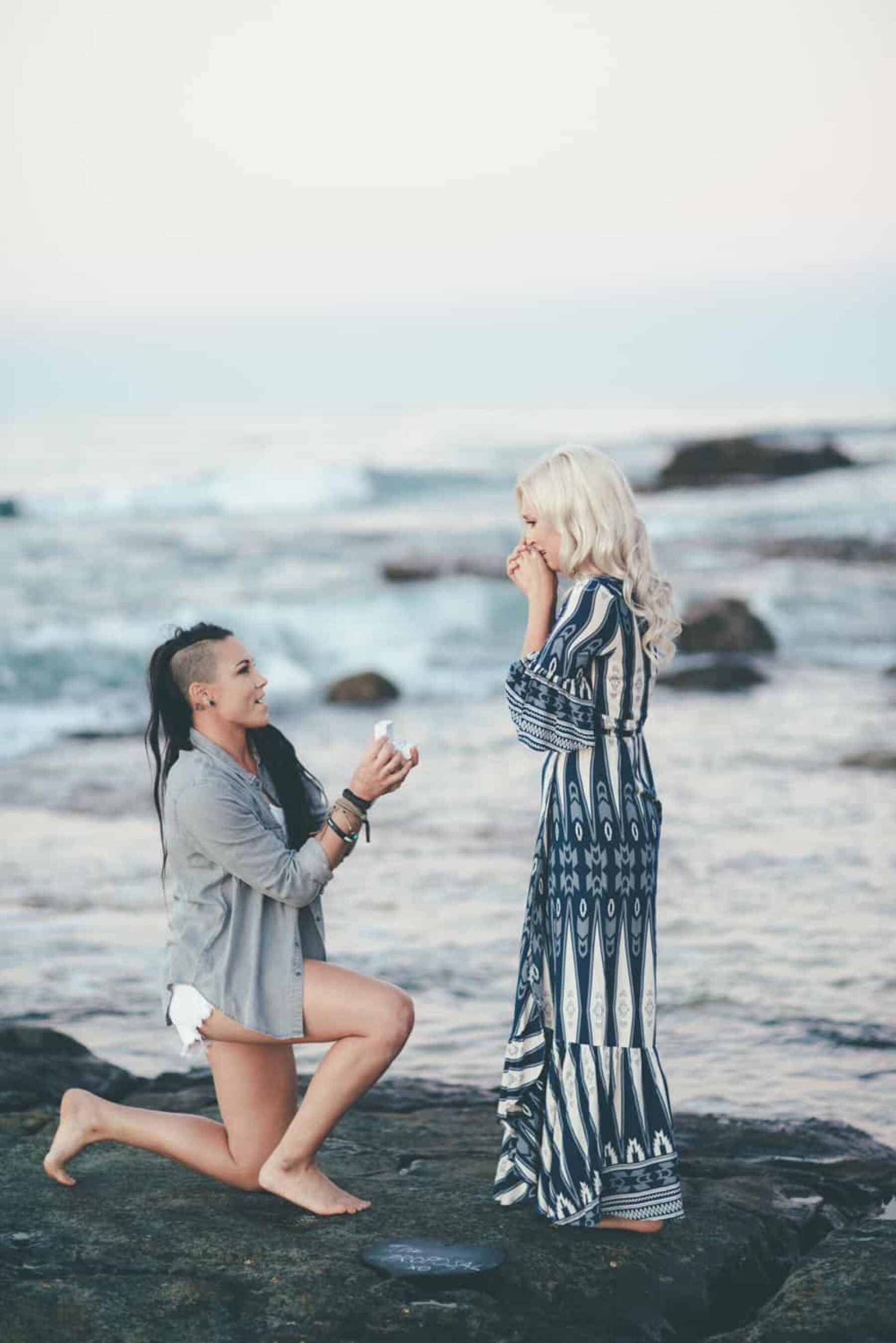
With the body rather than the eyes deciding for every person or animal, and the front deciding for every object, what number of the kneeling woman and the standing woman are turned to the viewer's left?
1

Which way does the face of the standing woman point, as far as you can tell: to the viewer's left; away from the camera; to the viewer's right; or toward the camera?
to the viewer's left

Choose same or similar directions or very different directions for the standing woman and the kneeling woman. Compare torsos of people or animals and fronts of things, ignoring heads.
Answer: very different directions

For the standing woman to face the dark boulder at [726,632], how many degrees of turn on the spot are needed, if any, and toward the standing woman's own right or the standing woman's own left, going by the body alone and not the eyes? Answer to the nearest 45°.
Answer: approximately 90° to the standing woman's own right

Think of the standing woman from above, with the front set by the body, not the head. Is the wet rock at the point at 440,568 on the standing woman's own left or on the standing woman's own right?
on the standing woman's own right

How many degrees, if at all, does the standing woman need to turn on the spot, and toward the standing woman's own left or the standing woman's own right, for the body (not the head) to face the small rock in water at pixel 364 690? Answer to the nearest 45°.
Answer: approximately 90° to the standing woman's own right

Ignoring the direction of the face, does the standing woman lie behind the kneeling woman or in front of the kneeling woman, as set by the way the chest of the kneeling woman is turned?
in front

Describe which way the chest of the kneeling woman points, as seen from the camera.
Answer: to the viewer's right

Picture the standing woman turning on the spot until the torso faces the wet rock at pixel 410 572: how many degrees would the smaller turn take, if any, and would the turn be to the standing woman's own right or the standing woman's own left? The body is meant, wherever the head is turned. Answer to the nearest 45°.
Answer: approximately 90° to the standing woman's own right

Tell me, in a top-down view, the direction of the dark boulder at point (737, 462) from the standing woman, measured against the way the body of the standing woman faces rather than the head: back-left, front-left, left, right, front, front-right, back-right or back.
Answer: right

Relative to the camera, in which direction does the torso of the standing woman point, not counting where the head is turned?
to the viewer's left

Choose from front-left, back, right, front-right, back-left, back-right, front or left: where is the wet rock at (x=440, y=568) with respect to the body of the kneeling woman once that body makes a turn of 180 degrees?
right

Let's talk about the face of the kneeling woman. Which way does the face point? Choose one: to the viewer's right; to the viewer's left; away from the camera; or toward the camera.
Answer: to the viewer's right

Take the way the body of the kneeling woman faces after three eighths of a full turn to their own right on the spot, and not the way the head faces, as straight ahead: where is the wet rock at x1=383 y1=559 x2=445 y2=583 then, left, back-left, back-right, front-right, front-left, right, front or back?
back-right

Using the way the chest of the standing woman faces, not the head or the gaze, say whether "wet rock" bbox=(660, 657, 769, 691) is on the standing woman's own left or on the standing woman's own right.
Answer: on the standing woman's own right

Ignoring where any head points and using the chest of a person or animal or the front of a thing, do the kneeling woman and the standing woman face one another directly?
yes
